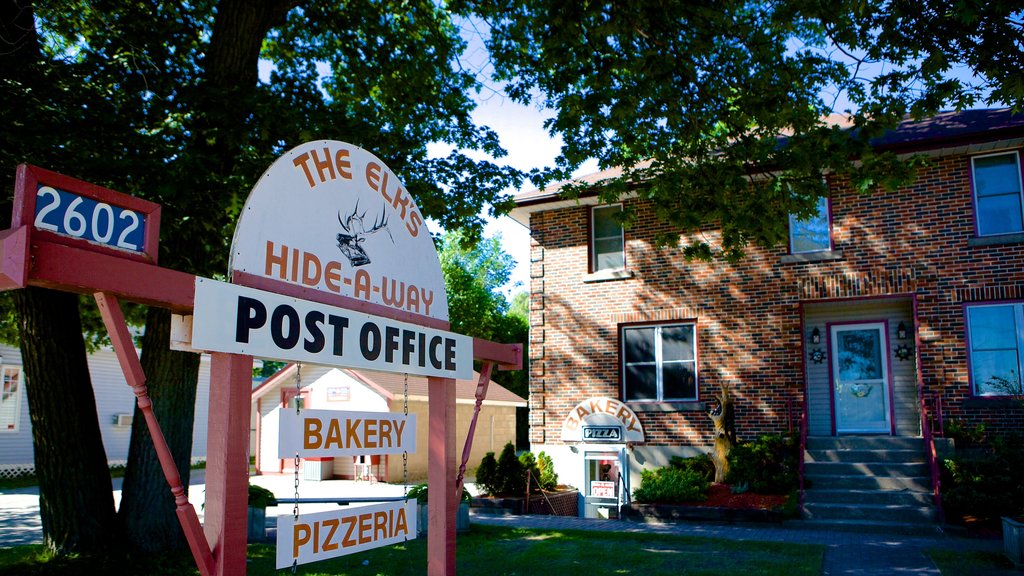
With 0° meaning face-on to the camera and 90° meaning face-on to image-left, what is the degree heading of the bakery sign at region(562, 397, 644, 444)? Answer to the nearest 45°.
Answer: approximately 0°

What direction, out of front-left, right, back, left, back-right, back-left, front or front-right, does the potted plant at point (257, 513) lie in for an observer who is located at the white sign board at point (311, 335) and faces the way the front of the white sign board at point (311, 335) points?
back-left

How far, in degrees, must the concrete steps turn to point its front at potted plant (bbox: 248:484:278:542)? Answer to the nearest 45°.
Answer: approximately 45° to its right

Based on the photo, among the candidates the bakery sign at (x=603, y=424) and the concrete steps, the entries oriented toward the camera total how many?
2

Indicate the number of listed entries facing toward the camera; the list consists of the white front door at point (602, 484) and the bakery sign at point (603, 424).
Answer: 2

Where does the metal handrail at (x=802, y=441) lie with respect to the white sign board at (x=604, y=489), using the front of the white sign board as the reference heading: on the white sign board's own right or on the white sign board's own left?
on the white sign board's own left

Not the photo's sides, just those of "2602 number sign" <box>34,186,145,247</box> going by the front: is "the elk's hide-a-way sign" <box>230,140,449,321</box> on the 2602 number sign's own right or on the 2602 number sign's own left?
on the 2602 number sign's own left

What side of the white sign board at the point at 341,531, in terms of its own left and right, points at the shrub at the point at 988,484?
left

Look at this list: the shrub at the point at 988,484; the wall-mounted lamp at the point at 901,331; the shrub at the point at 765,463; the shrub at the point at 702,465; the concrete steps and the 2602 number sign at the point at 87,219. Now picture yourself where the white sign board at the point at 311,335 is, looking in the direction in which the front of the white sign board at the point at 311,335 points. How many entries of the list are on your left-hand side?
5

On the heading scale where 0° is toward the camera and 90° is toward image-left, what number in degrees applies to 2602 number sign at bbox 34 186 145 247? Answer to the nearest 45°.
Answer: approximately 315°
